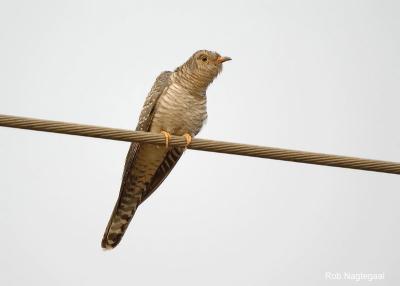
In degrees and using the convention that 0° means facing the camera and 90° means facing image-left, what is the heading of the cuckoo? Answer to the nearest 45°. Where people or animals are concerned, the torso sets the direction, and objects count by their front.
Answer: approximately 315°
